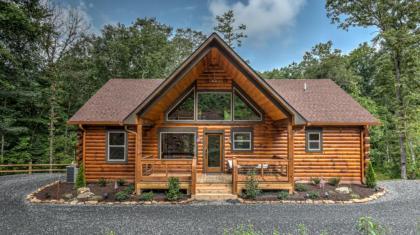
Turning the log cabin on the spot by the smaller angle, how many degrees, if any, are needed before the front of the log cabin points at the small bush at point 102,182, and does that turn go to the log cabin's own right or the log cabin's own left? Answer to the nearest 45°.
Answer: approximately 90° to the log cabin's own right

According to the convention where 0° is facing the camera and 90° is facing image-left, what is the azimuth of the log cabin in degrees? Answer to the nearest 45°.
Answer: approximately 0°

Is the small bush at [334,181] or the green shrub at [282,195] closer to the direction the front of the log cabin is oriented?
the green shrub

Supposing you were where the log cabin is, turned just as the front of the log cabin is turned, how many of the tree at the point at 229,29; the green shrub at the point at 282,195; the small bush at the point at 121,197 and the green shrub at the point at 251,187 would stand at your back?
1

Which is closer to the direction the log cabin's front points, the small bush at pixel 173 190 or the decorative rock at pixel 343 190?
the small bush

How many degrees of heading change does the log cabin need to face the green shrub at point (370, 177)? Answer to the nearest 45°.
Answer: approximately 90° to its left

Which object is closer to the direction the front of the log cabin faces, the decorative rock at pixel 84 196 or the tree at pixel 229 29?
the decorative rock

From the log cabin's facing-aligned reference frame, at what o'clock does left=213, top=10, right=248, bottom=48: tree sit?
The tree is roughly at 6 o'clock from the log cabin.

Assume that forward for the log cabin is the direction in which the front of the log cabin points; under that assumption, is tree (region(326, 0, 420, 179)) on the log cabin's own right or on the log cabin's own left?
on the log cabin's own left
